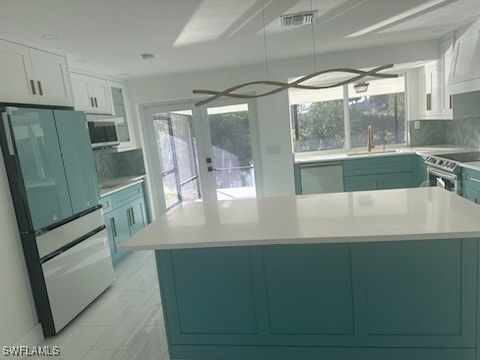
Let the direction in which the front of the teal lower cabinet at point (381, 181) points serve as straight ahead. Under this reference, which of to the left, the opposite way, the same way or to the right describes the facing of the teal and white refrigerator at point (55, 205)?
to the left

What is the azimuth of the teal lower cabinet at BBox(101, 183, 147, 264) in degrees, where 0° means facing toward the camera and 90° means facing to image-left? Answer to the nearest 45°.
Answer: approximately 315°

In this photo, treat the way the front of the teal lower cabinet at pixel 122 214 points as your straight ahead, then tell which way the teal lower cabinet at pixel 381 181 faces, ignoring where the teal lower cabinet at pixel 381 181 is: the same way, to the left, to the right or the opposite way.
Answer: to the right

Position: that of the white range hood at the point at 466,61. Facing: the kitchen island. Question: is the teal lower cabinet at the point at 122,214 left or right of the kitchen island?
right

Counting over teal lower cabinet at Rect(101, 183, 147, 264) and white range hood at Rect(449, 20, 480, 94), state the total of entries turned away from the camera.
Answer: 0

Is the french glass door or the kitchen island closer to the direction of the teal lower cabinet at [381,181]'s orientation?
the kitchen island

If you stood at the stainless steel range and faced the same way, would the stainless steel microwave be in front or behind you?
in front

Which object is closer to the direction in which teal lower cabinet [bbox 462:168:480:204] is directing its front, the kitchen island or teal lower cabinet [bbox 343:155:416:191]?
the kitchen island

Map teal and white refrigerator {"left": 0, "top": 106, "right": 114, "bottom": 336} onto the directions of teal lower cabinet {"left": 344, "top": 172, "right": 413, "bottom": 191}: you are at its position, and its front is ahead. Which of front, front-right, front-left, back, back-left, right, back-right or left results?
front-right

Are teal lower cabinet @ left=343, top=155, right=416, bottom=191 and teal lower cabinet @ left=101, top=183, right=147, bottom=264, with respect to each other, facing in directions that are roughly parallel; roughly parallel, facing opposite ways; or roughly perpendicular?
roughly perpendicular

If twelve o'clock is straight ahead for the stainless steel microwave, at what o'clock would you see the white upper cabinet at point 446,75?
The white upper cabinet is roughly at 11 o'clock from the stainless steel microwave.

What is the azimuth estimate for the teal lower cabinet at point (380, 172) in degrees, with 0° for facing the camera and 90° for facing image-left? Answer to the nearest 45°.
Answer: approximately 0°

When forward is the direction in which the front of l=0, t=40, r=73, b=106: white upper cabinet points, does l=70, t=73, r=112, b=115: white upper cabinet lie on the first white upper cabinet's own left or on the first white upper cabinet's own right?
on the first white upper cabinet's own left
